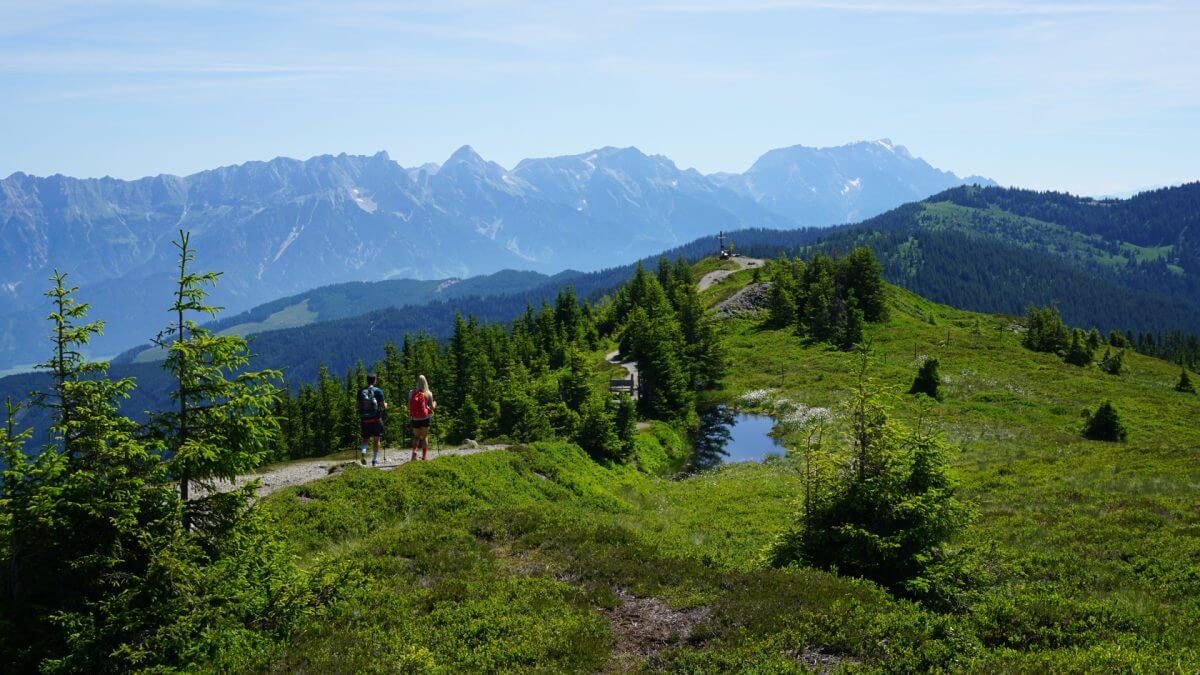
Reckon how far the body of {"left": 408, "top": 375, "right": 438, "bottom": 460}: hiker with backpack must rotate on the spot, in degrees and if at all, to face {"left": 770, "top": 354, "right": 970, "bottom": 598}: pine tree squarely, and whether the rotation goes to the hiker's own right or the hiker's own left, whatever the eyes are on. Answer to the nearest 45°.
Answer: approximately 90° to the hiker's own right

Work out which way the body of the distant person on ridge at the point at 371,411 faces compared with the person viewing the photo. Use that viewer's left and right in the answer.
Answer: facing away from the viewer and to the right of the viewer

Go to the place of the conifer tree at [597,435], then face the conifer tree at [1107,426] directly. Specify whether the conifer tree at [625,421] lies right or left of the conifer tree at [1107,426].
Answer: left

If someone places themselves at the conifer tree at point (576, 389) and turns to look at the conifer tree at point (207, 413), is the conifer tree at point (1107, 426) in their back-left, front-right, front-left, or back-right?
back-left

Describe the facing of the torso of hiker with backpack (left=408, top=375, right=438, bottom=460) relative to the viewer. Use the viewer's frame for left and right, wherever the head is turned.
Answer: facing away from the viewer and to the right of the viewer

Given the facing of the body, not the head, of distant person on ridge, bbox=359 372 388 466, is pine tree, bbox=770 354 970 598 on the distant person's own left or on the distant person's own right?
on the distant person's own right

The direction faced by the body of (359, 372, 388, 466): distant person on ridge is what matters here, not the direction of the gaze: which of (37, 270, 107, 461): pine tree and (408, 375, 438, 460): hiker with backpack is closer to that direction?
the hiker with backpack
